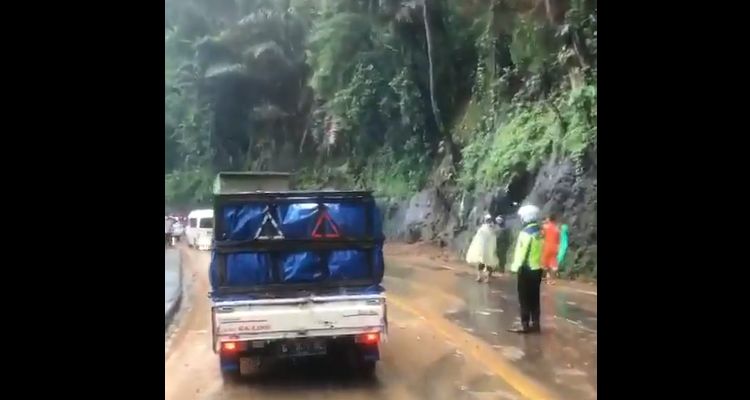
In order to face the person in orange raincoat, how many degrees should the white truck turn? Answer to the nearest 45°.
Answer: approximately 90° to its right

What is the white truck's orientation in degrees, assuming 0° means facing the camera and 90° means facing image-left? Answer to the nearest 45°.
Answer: approximately 180°

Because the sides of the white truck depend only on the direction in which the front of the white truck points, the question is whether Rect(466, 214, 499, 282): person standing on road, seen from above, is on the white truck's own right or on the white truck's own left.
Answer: on the white truck's own right
